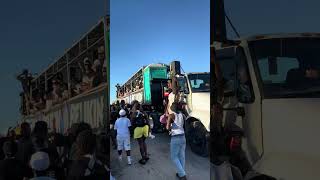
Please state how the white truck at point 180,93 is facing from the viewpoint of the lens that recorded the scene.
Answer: facing the viewer and to the right of the viewer
